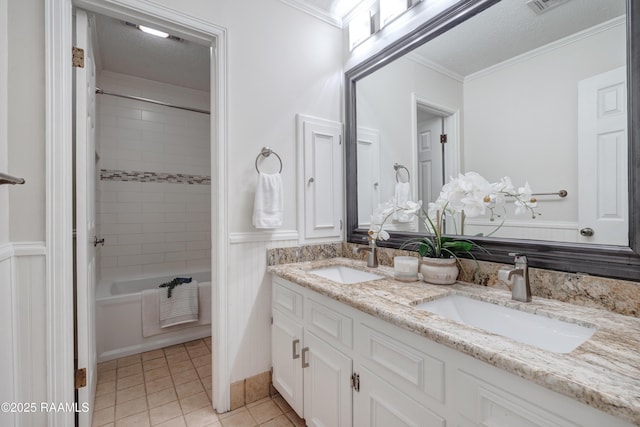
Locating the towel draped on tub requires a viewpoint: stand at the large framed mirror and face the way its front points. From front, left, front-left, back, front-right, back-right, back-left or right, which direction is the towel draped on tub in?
front-right

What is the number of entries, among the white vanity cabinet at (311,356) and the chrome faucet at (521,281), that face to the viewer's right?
0

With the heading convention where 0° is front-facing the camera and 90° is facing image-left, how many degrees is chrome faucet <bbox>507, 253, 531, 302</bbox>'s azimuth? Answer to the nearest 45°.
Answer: approximately 45°

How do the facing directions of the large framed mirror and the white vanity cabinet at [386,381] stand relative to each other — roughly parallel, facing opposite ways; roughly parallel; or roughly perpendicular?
roughly parallel

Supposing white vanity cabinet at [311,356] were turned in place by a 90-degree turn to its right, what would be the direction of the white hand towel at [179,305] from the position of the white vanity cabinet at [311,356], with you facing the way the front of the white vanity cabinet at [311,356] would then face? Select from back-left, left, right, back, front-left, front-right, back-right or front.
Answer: front

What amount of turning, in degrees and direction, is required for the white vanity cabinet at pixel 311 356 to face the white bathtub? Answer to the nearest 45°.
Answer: approximately 90° to its right

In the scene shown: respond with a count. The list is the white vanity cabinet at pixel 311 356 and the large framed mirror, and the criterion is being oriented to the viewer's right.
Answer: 0

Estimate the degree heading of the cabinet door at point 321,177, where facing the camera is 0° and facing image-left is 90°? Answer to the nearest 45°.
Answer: approximately 315°

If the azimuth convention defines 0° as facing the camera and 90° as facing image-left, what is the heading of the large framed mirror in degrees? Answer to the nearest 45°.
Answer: approximately 45°

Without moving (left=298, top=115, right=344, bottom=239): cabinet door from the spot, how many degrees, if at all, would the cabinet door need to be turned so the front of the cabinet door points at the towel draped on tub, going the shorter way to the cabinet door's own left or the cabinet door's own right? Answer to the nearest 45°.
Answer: approximately 135° to the cabinet door's own right

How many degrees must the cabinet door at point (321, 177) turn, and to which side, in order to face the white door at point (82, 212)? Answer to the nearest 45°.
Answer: approximately 90° to its right

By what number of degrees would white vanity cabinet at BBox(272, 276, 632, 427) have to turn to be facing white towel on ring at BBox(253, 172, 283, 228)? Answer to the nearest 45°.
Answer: approximately 90° to its right

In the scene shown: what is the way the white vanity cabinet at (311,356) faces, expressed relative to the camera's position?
facing the viewer and to the left of the viewer

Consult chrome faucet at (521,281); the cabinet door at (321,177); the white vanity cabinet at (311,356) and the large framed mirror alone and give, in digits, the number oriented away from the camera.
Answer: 0
